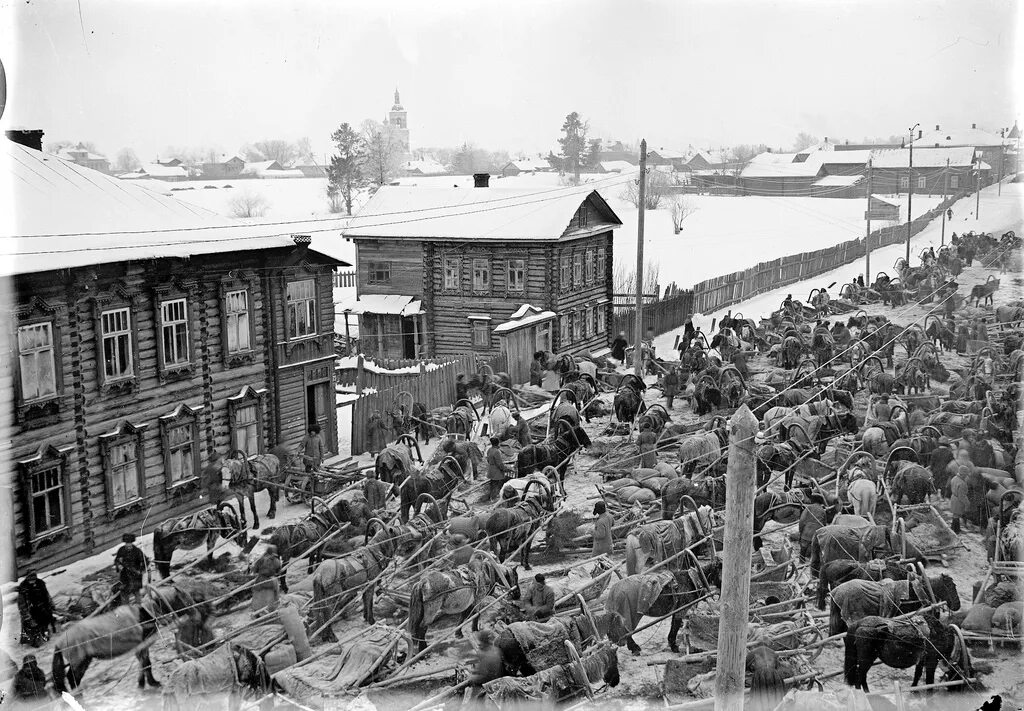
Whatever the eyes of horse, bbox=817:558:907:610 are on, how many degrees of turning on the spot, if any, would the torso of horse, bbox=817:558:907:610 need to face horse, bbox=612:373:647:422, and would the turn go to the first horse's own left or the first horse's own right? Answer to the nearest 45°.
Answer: approximately 135° to the first horse's own left

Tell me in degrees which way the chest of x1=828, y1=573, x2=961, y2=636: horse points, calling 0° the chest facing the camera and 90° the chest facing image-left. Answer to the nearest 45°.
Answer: approximately 270°

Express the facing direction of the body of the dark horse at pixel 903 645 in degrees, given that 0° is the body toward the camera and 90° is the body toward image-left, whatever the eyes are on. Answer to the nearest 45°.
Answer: approximately 270°

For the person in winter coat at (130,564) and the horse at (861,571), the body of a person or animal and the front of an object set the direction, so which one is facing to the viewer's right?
the horse

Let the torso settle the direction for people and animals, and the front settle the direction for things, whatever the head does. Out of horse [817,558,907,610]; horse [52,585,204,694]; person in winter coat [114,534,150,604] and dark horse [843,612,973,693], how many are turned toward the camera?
1

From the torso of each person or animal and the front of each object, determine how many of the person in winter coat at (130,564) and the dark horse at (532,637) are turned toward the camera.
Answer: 1
